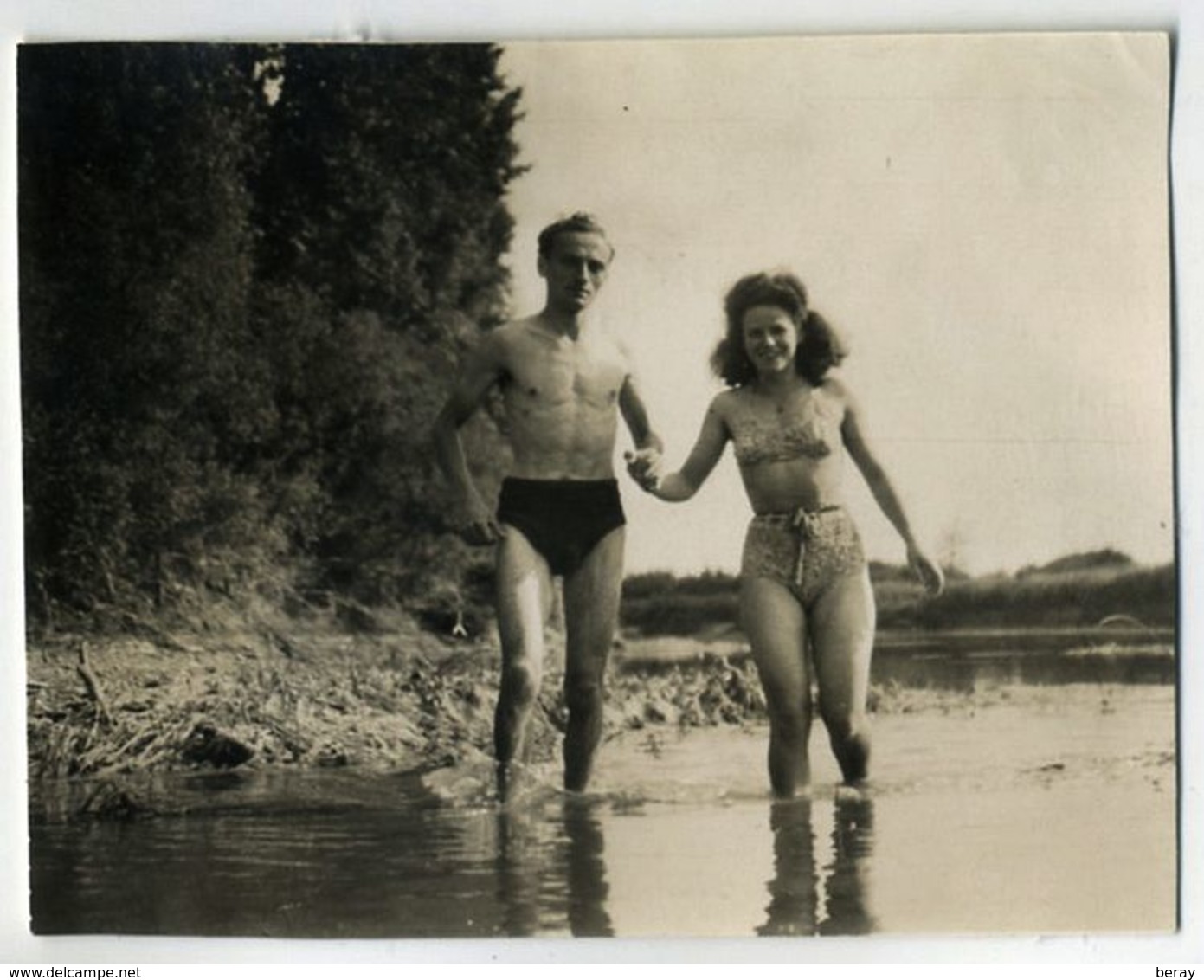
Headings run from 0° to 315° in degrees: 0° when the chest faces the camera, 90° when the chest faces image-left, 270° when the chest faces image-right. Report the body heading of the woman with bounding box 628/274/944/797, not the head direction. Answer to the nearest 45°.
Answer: approximately 0°

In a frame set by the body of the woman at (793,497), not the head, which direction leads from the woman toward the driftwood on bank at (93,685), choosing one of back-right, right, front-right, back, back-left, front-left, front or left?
right
